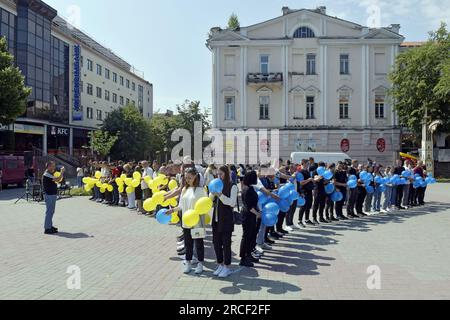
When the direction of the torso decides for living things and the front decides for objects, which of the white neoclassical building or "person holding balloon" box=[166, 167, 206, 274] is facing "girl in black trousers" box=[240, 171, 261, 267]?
the white neoclassical building

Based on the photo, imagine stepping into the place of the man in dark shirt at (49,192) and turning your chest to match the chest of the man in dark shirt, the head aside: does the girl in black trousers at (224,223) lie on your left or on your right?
on your right

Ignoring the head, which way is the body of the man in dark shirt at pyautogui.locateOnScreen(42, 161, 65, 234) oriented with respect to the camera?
to the viewer's right

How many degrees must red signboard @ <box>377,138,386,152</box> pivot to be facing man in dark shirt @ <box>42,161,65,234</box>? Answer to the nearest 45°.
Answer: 0° — it already faces them

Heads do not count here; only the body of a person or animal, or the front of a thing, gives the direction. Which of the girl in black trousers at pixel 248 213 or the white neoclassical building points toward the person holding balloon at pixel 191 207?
the white neoclassical building
